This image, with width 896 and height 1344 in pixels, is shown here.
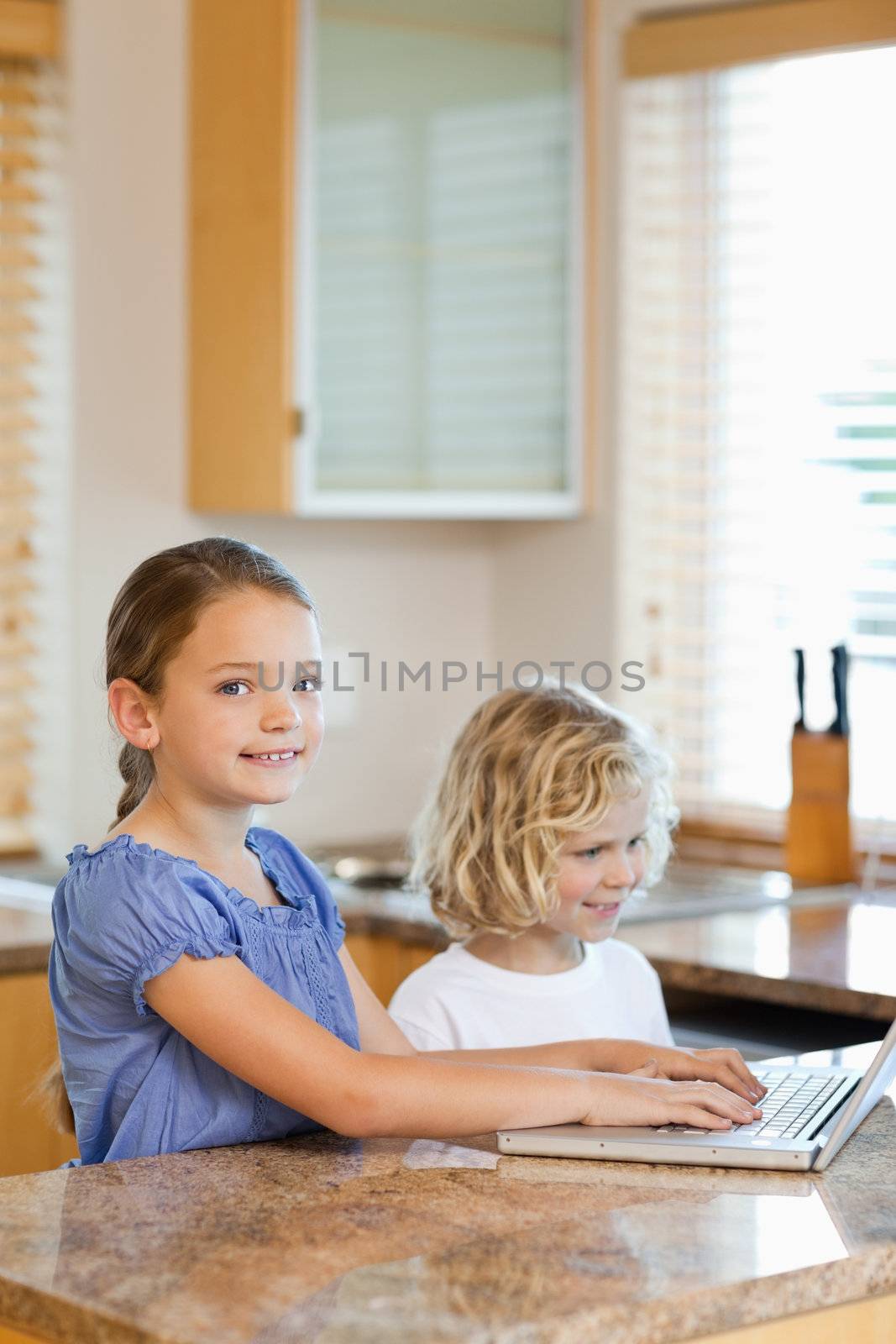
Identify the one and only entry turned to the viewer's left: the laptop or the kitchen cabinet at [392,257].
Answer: the laptop

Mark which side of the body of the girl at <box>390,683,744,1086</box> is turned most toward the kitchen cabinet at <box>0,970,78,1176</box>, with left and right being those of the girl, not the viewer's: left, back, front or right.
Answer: back

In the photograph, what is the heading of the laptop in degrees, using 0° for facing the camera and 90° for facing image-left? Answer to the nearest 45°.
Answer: approximately 90°

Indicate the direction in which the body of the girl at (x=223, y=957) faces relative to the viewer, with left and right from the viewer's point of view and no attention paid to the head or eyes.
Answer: facing the viewer and to the right of the viewer

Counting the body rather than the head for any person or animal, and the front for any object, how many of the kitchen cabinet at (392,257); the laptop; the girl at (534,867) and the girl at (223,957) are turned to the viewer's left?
1

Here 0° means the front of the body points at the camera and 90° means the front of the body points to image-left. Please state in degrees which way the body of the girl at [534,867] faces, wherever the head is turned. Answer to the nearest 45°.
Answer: approximately 315°

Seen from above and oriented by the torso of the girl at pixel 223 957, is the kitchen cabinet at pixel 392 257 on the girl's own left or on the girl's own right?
on the girl's own left

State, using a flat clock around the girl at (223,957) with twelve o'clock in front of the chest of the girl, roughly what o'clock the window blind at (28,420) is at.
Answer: The window blind is roughly at 7 o'clock from the girl.

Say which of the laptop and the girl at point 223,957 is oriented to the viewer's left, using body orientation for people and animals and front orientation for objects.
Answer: the laptop

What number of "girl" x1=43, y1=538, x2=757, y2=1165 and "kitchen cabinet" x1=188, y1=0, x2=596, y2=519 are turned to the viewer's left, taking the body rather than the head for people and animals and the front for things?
0

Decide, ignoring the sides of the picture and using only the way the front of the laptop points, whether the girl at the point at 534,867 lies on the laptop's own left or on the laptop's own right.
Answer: on the laptop's own right

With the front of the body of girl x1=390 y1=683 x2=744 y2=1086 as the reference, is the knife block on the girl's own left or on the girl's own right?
on the girl's own left
